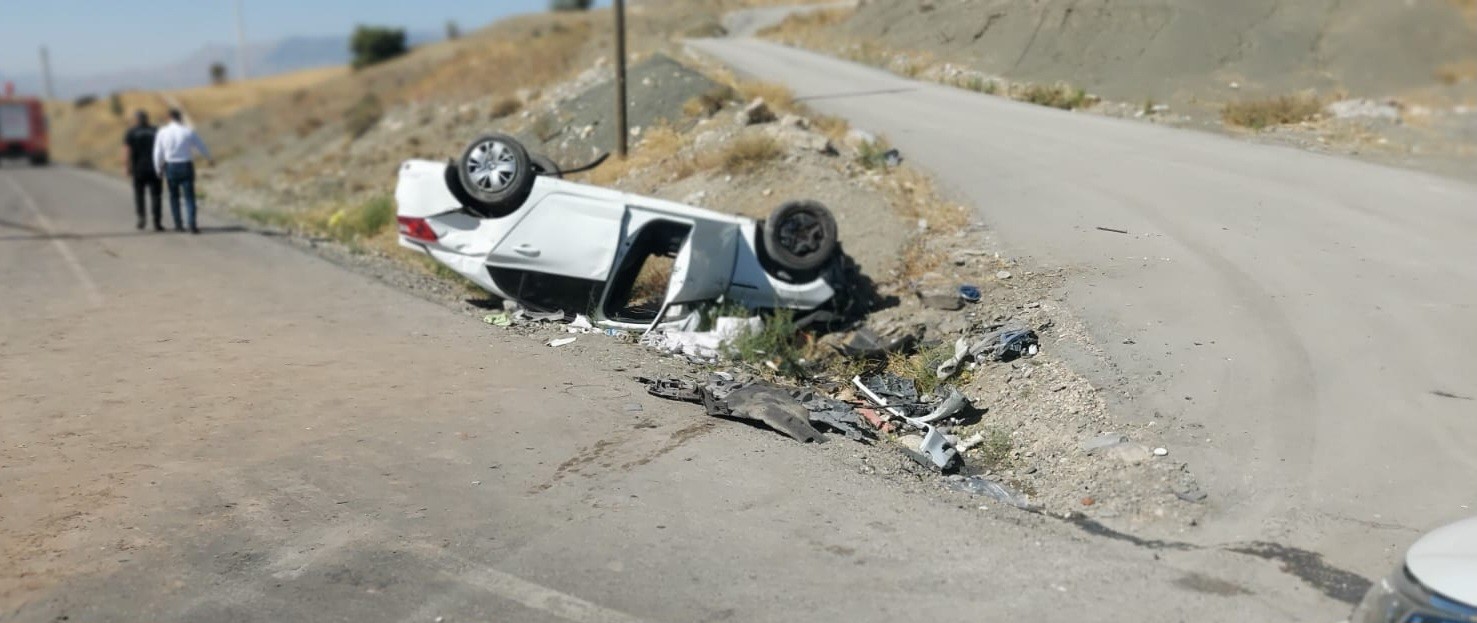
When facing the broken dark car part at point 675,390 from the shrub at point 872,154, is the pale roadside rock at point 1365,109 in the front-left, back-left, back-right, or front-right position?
back-left

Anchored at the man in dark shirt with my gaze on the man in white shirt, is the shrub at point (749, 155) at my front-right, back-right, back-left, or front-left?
front-left

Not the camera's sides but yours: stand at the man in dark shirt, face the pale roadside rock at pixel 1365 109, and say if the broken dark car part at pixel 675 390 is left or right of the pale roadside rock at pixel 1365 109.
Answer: right

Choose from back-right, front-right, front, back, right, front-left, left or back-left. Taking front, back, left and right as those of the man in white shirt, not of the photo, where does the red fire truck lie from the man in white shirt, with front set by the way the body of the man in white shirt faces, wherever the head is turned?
front

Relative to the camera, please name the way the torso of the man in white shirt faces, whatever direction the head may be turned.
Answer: away from the camera

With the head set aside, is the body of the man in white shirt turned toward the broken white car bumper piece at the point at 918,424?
no

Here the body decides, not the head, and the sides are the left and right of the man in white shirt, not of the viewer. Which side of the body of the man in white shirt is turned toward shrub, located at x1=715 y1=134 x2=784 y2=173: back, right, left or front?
right

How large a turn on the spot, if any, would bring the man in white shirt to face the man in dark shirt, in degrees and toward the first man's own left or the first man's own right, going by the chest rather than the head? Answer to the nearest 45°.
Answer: approximately 45° to the first man's own left

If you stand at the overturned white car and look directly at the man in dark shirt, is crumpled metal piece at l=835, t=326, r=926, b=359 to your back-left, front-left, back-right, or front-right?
back-right

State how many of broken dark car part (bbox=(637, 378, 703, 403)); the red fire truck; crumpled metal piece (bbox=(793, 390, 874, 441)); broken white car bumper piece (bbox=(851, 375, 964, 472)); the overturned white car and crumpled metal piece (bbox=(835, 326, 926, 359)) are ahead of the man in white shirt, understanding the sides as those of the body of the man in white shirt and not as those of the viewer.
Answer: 1

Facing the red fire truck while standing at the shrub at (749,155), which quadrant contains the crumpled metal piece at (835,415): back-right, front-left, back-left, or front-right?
back-left

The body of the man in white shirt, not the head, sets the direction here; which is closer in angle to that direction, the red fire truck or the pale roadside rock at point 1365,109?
the red fire truck

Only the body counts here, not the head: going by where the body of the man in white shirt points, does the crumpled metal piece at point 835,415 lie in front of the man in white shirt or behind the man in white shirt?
behind

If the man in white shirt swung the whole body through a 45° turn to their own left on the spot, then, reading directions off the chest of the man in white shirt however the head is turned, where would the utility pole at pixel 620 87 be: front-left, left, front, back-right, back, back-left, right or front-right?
back-right

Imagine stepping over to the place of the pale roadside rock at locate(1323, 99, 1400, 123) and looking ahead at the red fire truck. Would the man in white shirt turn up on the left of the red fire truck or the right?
left

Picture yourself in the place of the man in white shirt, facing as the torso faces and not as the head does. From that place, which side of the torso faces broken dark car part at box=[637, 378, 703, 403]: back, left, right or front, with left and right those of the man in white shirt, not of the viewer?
back

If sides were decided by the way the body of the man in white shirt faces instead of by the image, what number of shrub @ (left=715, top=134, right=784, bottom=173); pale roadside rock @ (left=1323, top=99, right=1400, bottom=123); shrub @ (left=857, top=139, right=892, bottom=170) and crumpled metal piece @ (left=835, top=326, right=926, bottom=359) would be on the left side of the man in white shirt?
0

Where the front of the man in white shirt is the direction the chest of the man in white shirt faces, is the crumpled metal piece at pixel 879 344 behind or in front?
behind

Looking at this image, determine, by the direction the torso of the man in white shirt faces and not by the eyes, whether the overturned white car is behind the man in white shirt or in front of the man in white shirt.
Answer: behind
